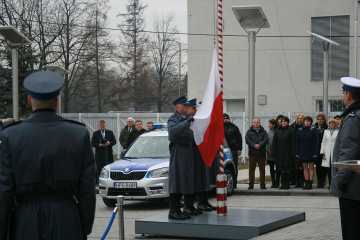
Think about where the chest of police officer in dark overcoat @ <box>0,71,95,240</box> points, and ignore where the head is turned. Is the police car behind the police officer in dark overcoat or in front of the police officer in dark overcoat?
in front

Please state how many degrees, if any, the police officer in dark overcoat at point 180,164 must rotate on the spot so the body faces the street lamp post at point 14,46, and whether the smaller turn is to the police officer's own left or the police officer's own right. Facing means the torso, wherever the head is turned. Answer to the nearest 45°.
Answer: approximately 135° to the police officer's own left

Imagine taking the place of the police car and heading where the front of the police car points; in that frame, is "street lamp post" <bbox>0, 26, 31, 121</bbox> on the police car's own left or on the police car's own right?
on the police car's own right

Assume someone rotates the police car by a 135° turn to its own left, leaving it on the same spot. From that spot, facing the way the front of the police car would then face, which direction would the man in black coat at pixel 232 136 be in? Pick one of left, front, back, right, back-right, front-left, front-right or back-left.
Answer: front-left

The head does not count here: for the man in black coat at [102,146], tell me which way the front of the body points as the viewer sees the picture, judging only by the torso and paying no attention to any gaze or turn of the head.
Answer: toward the camera

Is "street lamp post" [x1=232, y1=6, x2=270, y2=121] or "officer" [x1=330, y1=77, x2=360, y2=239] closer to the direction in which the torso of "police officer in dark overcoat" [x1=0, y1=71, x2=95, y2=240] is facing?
the street lamp post

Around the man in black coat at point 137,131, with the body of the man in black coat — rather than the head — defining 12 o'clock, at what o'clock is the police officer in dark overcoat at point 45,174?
The police officer in dark overcoat is roughly at 12 o'clock from the man in black coat.

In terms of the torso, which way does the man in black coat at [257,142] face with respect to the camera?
toward the camera

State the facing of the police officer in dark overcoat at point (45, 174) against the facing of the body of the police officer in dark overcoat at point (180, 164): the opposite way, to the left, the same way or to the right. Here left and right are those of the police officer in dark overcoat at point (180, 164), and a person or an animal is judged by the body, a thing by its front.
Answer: to the left

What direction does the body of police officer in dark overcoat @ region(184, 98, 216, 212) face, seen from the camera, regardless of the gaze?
to the viewer's right

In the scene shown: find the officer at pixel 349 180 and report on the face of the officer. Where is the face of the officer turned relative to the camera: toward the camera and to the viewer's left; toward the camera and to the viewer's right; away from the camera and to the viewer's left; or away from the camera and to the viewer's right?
away from the camera and to the viewer's left

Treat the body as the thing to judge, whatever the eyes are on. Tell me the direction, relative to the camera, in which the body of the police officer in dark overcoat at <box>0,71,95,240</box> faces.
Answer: away from the camera

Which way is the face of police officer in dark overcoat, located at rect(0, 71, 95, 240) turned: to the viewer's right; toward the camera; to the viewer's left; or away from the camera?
away from the camera
